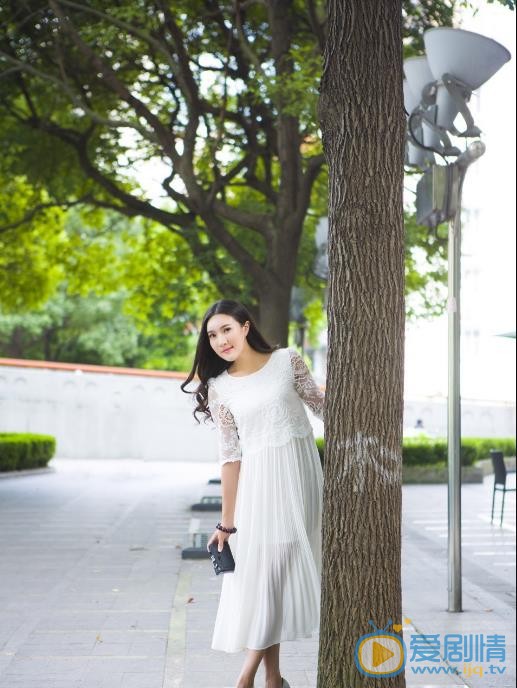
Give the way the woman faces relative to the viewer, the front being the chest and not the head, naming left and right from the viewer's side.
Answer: facing the viewer

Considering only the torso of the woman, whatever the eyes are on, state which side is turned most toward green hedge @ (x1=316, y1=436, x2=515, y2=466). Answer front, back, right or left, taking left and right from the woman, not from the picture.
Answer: back

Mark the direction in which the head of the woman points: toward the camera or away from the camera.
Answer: toward the camera

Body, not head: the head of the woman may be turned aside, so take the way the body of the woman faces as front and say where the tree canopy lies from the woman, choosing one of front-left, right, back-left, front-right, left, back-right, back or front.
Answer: back

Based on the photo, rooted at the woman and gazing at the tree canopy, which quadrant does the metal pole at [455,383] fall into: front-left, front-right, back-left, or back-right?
front-right

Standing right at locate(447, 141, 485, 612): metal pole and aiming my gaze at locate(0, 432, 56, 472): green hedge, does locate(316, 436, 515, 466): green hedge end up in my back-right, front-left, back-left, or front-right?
front-right
